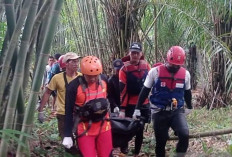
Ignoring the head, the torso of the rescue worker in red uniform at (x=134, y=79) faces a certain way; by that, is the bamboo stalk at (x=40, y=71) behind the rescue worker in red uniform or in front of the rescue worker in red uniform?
in front

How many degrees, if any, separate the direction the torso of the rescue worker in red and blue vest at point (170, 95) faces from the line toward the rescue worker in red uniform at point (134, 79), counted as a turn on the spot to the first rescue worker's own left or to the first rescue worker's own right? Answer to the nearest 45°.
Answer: approximately 135° to the first rescue worker's own right

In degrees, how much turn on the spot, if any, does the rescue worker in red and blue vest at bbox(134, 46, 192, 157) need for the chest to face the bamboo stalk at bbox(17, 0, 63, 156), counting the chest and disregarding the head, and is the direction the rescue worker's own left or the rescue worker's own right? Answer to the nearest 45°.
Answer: approximately 45° to the rescue worker's own right

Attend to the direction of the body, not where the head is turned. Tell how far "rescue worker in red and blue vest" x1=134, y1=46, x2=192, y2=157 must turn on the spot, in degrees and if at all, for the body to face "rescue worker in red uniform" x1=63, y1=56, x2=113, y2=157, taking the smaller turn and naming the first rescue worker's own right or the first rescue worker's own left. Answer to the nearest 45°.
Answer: approximately 45° to the first rescue worker's own right

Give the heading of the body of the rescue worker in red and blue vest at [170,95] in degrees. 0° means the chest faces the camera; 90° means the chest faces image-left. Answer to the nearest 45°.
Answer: approximately 0°

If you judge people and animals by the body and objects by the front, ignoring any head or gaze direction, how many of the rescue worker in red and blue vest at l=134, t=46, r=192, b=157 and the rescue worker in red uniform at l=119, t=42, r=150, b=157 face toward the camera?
2
